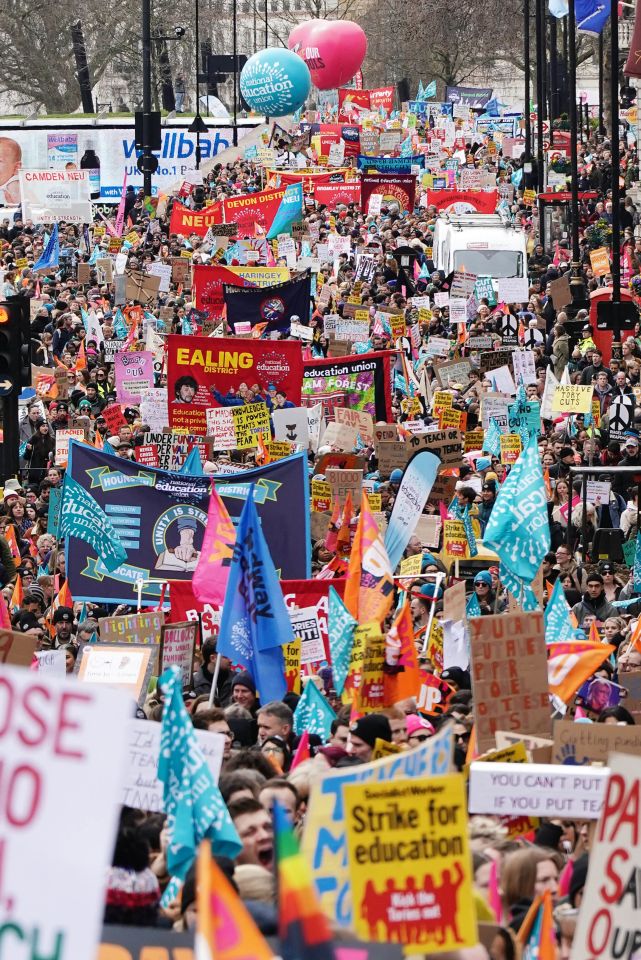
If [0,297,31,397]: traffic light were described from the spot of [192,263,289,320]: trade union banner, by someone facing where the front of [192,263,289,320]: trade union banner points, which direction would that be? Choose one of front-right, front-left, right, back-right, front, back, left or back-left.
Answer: front

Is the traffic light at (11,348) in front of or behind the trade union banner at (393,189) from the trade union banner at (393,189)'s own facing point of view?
in front

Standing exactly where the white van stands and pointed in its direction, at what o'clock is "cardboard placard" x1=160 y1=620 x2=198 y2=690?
The cardboard placard is roughly at 12 o'clock from the white van.

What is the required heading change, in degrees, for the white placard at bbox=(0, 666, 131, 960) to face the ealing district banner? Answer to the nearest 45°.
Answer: approximately 180°

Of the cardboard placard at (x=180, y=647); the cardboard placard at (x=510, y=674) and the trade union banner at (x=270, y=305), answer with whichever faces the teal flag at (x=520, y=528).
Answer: the trade union banner

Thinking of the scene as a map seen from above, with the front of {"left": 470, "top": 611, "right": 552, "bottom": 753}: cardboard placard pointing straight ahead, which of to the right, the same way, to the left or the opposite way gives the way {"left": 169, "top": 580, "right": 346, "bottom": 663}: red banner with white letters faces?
the same way

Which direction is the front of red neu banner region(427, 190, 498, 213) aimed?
toward the camera

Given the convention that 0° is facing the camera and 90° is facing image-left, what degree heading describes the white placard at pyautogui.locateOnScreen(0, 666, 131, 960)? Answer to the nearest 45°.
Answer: approximately 0°

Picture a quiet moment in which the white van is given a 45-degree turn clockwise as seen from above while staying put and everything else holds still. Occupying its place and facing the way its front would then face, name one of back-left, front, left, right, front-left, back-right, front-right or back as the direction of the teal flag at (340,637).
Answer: front-left

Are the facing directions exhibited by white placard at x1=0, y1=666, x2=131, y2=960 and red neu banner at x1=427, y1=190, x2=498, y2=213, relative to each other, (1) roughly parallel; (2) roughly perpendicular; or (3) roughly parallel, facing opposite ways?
roughly parallel

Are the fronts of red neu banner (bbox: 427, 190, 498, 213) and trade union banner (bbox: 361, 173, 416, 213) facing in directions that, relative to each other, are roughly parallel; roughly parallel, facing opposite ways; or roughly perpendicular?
roughly parallel

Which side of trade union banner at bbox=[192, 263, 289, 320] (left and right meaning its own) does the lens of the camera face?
front

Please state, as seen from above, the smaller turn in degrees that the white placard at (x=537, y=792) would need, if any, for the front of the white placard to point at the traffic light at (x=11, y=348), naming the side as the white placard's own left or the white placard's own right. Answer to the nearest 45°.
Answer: approximately 135° to the white placard's own right

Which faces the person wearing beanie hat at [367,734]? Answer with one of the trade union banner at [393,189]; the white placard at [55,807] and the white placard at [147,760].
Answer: the trade union banner

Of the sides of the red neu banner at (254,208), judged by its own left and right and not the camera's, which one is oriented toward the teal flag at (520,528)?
front

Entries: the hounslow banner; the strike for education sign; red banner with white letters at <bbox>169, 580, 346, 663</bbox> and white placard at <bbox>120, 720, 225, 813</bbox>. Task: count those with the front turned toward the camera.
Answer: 4

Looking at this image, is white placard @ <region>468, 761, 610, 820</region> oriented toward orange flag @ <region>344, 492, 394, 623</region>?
no

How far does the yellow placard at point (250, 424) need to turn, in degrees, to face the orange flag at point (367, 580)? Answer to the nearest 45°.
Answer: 0° — it already faces it

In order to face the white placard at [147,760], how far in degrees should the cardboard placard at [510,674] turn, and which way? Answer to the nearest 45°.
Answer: approximately 45° to its right

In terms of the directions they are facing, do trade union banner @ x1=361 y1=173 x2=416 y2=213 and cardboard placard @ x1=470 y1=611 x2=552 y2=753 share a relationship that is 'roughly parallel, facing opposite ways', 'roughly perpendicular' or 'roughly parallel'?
roughly parallel

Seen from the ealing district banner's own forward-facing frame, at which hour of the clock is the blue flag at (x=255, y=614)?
The blue flag is roughly at 12 o'clock from the ealing district banner.

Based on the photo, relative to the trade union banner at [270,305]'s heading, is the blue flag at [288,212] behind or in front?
behind
